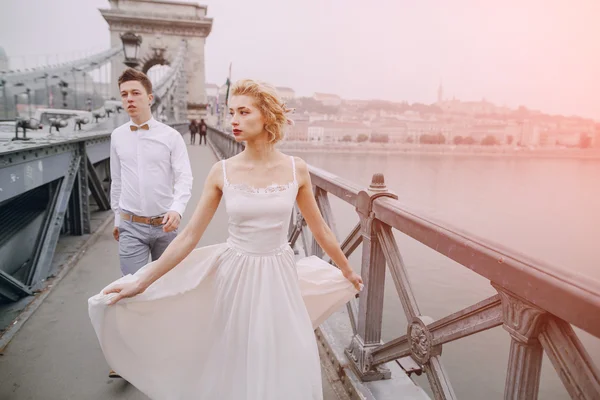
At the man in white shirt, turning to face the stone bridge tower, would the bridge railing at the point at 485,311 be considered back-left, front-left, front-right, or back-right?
back-right

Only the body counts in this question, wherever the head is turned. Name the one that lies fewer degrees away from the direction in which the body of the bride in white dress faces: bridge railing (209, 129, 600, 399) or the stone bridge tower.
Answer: the bridge railing

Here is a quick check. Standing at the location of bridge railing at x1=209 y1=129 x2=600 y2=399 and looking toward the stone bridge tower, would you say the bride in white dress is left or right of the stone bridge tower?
left

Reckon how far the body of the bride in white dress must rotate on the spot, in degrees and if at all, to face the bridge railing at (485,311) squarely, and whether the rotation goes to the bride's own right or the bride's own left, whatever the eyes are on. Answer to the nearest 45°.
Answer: approximately 45° to the bride's own left

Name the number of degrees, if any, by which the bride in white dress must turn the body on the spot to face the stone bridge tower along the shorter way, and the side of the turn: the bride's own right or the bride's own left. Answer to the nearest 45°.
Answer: approximately 180°

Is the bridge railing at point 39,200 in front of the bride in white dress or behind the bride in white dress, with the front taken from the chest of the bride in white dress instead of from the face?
behind

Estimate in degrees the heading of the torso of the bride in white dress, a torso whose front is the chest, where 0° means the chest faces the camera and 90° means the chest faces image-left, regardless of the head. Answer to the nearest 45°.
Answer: approximately 0°

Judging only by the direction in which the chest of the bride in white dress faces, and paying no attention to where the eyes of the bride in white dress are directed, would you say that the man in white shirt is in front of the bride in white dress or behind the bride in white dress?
behind

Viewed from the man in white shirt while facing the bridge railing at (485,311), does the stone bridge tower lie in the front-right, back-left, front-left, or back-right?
back-left

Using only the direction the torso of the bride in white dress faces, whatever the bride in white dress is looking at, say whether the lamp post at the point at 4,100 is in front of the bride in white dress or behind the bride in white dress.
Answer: behind
